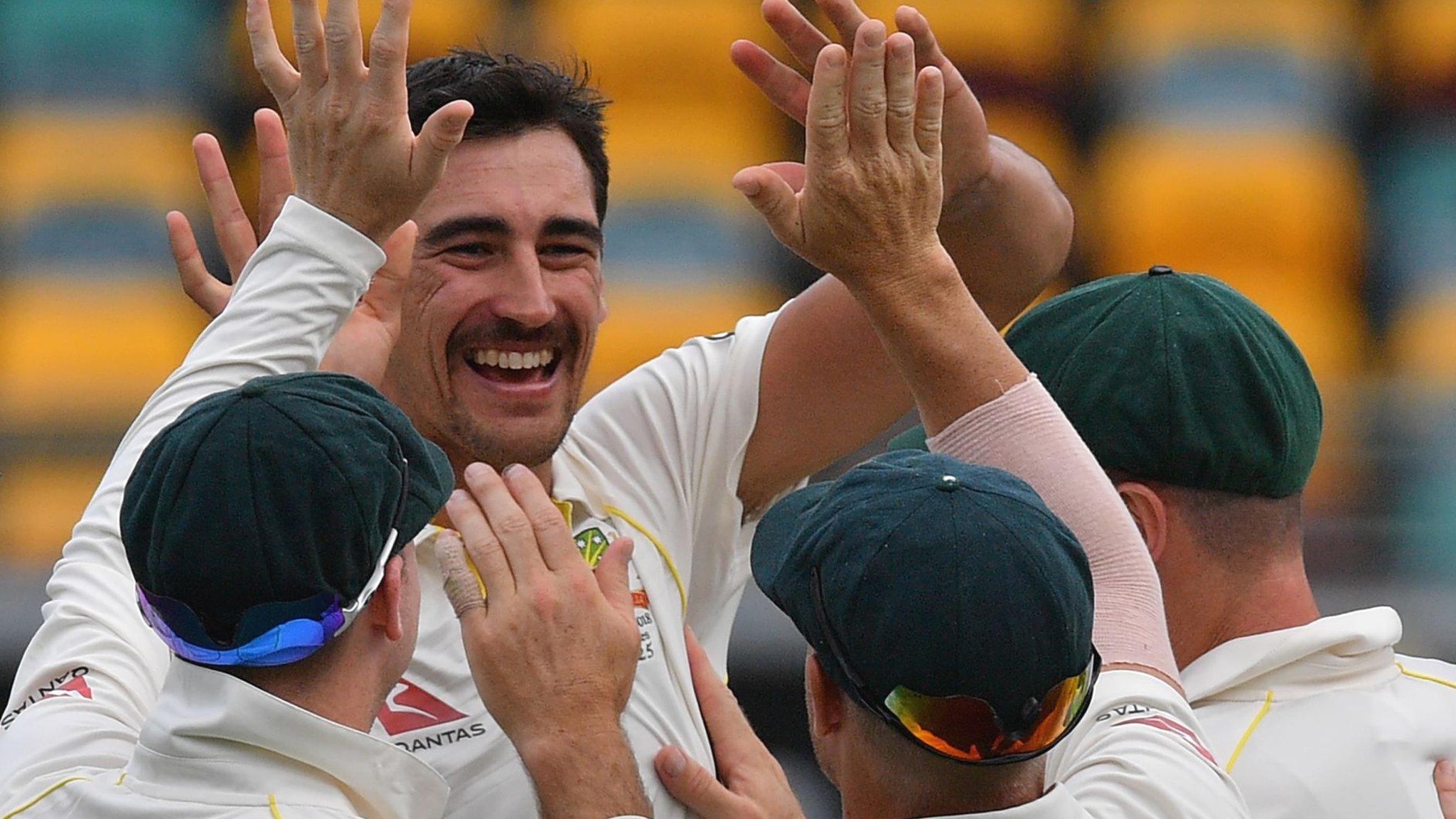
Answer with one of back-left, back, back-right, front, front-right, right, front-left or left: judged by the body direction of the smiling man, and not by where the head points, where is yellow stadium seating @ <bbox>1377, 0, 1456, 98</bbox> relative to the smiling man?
back-left

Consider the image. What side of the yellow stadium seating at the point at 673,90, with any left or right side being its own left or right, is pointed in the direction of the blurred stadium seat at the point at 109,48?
right

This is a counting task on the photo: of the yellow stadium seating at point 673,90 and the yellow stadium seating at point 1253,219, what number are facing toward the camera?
2

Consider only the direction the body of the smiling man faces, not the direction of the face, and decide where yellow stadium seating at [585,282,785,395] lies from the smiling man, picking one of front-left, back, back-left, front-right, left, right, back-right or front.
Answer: back

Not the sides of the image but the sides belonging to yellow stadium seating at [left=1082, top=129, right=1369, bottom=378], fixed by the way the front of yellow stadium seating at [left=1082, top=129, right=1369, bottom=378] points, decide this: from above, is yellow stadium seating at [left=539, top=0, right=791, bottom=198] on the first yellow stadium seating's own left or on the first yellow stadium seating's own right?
on the first yellow stadium seating's own right

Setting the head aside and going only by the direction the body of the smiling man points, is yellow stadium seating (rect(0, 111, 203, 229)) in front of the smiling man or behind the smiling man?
behind

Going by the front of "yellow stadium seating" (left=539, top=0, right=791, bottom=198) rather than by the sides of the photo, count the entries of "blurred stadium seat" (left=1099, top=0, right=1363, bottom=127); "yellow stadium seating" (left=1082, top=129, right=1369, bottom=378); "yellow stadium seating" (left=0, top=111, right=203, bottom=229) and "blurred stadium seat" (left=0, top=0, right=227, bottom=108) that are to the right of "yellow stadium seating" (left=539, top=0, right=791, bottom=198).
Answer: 2

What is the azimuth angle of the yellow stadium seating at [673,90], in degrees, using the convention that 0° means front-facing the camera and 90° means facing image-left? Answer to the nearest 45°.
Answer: approximately 0°

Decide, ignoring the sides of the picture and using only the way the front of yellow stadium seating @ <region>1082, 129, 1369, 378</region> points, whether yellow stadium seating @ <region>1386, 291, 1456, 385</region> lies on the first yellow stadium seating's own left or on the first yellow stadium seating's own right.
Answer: on the first yellow stadium seating's own left

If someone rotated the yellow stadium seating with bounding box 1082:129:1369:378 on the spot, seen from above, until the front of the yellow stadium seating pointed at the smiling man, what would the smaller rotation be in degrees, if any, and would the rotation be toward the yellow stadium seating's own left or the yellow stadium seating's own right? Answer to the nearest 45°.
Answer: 0° — it already faces them

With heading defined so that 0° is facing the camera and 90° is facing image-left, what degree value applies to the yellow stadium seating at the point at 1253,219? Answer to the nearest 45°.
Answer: approximately 0°

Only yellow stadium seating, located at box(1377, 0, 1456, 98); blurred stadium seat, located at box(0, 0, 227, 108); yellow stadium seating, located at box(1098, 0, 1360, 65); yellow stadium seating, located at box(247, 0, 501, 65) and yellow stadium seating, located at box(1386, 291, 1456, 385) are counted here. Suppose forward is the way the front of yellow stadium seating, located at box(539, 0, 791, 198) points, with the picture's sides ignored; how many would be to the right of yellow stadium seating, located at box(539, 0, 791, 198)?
2
